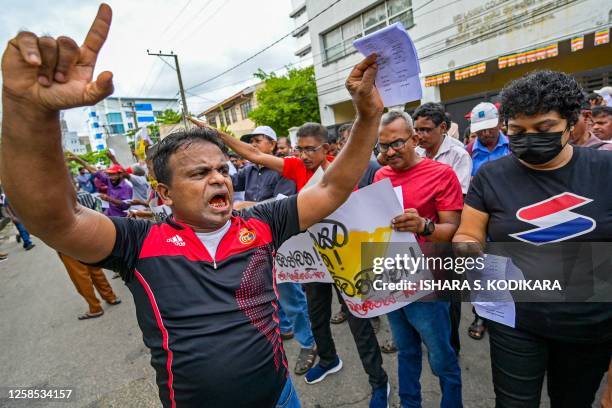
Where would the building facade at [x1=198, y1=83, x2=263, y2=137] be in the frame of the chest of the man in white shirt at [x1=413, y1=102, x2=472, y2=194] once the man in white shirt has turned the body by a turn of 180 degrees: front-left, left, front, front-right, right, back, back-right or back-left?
left

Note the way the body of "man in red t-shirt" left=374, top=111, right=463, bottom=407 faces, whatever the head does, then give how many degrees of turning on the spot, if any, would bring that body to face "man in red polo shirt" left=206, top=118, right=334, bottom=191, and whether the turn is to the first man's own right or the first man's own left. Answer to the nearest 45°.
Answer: approximately 90° to the first man's own right

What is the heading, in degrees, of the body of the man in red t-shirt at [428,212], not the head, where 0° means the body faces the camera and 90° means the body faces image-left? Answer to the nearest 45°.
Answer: approximately 45°

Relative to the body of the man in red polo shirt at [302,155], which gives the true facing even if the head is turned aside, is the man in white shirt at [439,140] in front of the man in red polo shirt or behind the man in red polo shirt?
behind

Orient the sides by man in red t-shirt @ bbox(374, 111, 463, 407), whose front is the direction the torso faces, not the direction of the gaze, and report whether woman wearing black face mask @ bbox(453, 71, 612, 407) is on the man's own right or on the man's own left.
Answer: on the man's own left

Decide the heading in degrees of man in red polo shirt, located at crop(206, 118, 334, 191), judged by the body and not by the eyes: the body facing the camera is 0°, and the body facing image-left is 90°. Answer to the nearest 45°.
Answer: approximately 45°

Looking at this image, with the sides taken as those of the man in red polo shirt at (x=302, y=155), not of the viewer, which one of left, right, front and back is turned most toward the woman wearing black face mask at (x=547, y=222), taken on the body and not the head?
left

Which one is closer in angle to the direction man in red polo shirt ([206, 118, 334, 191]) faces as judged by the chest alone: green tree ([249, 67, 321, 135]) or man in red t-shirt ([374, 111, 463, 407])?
the man in red t-shirt

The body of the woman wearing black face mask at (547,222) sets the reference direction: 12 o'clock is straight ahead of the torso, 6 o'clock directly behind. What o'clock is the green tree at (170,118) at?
The green tree is roughly at 4 o'clock from the woman wearing black face mask.

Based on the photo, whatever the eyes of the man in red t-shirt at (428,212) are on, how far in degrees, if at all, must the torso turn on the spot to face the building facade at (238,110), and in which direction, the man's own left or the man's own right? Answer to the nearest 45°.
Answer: approximately 90° to the man's own right

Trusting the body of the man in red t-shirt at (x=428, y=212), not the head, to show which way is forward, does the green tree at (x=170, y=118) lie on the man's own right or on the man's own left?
on the man's own right
